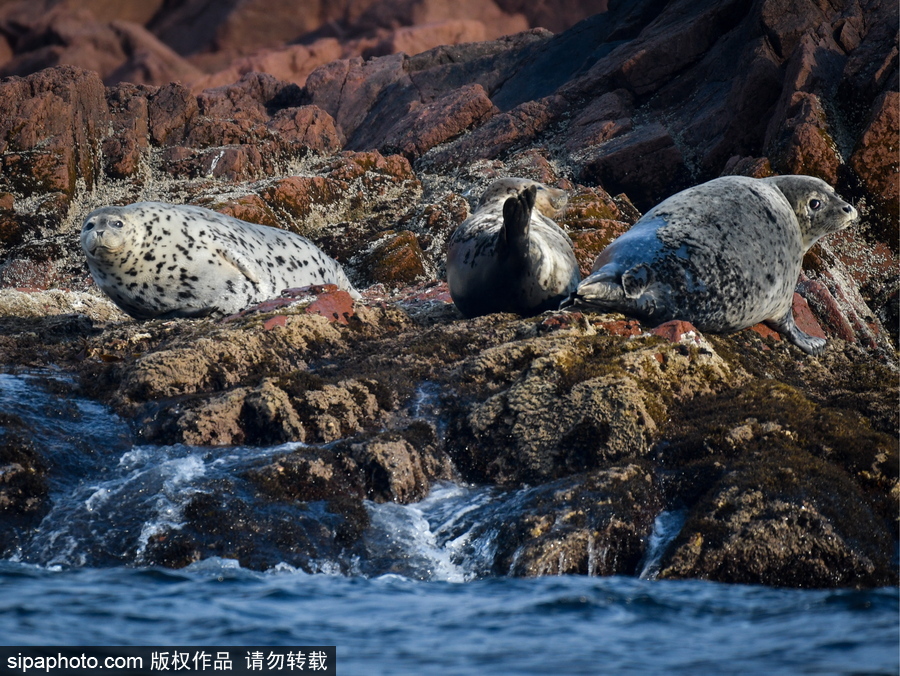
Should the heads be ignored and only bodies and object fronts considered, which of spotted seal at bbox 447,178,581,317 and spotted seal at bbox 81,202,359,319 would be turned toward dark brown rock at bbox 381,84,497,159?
spotted seal at bbox 447,178,581,317

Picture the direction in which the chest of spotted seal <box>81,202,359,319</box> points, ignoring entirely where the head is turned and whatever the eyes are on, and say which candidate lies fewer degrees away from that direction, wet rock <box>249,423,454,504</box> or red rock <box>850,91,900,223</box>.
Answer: the wet rock

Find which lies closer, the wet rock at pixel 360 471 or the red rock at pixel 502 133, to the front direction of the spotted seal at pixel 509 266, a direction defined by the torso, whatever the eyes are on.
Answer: the red rock

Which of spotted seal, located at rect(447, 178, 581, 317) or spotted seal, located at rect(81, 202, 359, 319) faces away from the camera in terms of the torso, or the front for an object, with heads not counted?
spotted seal, located at rect(447, 178, 581, 317)

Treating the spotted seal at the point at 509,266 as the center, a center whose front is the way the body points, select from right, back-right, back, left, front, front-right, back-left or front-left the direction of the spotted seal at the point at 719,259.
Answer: right

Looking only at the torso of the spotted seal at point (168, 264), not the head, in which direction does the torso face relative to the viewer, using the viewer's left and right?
facing the viewer and to the left of the viewer

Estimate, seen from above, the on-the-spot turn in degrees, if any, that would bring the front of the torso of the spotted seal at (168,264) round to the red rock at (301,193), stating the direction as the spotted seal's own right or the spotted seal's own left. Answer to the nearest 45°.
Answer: approximately 135° to the spotted seal's own right

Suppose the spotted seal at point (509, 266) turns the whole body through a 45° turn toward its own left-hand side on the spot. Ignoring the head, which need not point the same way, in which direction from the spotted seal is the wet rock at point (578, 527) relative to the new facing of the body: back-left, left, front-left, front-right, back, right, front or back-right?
back-left

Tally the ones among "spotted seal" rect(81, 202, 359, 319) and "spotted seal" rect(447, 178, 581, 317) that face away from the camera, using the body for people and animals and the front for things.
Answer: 1

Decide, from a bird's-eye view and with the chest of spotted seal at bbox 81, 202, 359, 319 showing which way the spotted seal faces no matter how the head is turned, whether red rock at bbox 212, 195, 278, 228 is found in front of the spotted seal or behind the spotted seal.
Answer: behind

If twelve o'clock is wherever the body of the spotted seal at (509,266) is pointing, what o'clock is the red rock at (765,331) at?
The red rock is roughly at 3 o'clock from the spotted seal.

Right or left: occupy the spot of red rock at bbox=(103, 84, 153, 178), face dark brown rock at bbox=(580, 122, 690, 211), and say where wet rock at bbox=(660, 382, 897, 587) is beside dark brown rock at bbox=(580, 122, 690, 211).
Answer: right

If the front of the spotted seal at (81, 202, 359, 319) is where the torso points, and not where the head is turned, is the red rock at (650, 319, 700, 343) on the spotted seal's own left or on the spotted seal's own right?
on the spotted seal's own left

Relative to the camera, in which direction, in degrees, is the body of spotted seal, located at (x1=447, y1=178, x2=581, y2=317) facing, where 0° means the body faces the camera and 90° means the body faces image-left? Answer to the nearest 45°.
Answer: approximately 180°

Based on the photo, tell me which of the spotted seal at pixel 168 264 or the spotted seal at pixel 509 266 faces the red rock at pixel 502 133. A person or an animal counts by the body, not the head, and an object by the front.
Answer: the spotted seal at pixel 509 266
